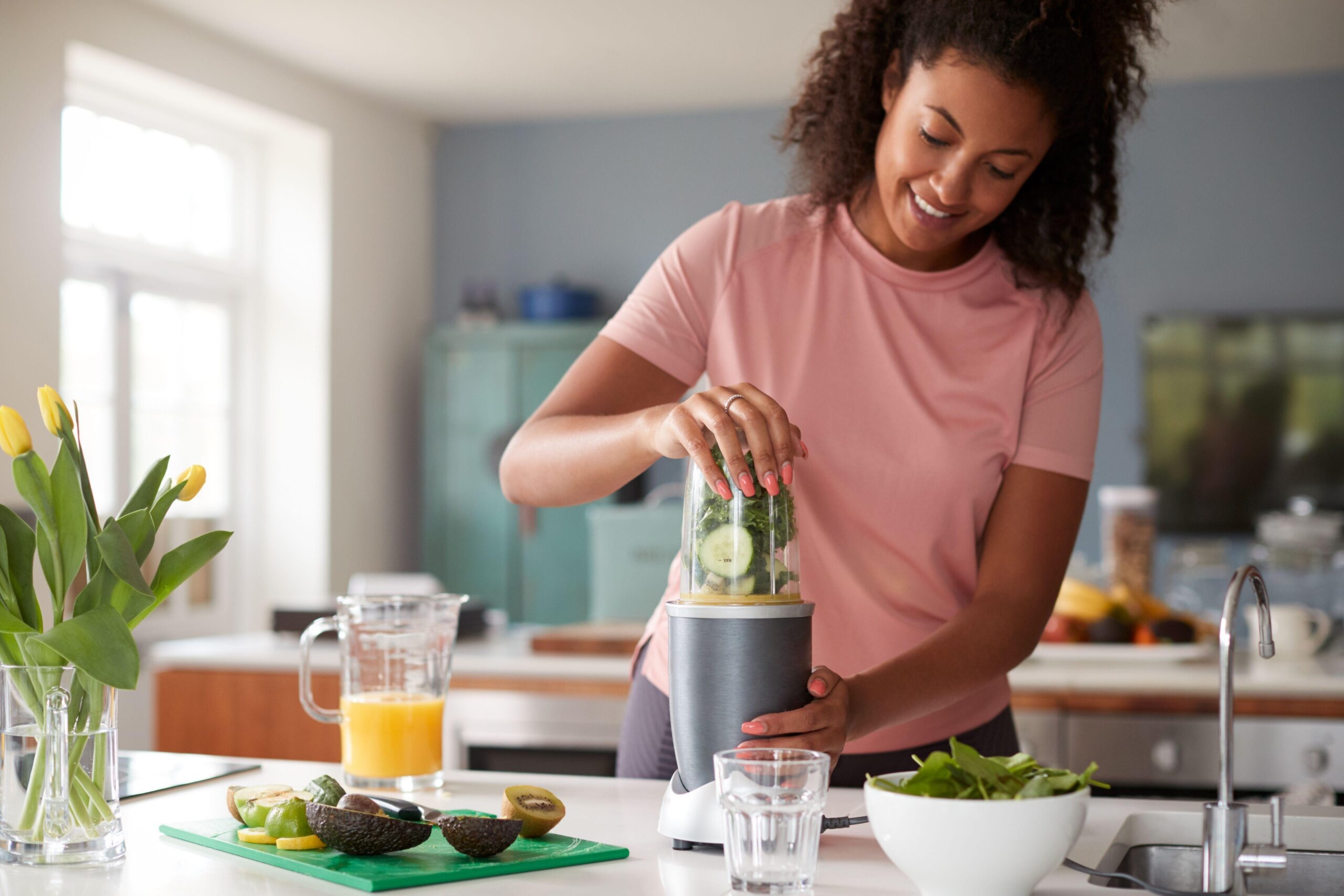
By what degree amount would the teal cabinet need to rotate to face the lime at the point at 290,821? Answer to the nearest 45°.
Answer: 0° — it already faces it

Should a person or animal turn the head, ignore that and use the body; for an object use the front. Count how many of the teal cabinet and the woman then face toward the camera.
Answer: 2

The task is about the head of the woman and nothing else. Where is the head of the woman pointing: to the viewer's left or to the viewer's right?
to the viewer's left

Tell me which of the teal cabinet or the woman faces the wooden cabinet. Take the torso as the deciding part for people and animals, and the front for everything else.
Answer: the teal cabinet

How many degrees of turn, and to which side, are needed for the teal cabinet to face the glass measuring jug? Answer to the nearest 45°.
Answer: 0° — it already faces it

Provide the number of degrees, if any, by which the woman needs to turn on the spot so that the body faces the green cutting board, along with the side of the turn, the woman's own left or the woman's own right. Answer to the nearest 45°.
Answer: approximately 45° to the woman's own right

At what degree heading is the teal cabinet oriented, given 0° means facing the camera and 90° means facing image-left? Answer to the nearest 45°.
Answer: approximately 0°

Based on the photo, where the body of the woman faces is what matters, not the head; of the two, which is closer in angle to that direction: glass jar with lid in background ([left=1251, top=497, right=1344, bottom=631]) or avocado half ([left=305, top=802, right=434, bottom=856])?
the avocado half

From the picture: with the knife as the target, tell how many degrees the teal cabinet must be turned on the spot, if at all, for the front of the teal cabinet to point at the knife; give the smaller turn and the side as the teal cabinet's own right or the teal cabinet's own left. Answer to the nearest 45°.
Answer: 0° — it already faces it
